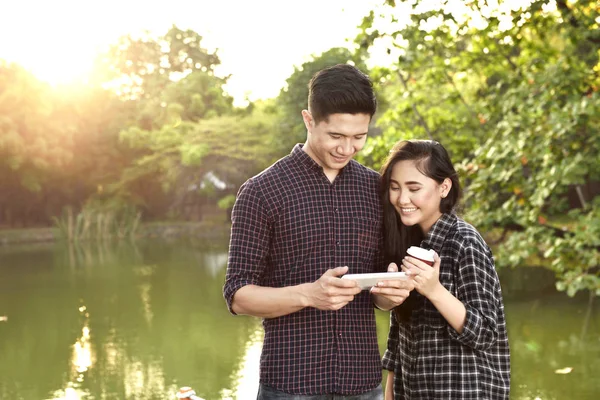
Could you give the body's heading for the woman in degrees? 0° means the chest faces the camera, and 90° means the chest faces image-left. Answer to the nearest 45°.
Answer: approximately 45°

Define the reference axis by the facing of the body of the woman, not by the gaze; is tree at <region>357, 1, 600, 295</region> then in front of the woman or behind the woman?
behind

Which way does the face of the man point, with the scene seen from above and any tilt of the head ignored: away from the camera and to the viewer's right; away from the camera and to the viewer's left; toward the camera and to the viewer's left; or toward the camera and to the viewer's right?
toward the camera and to the viewer's right
